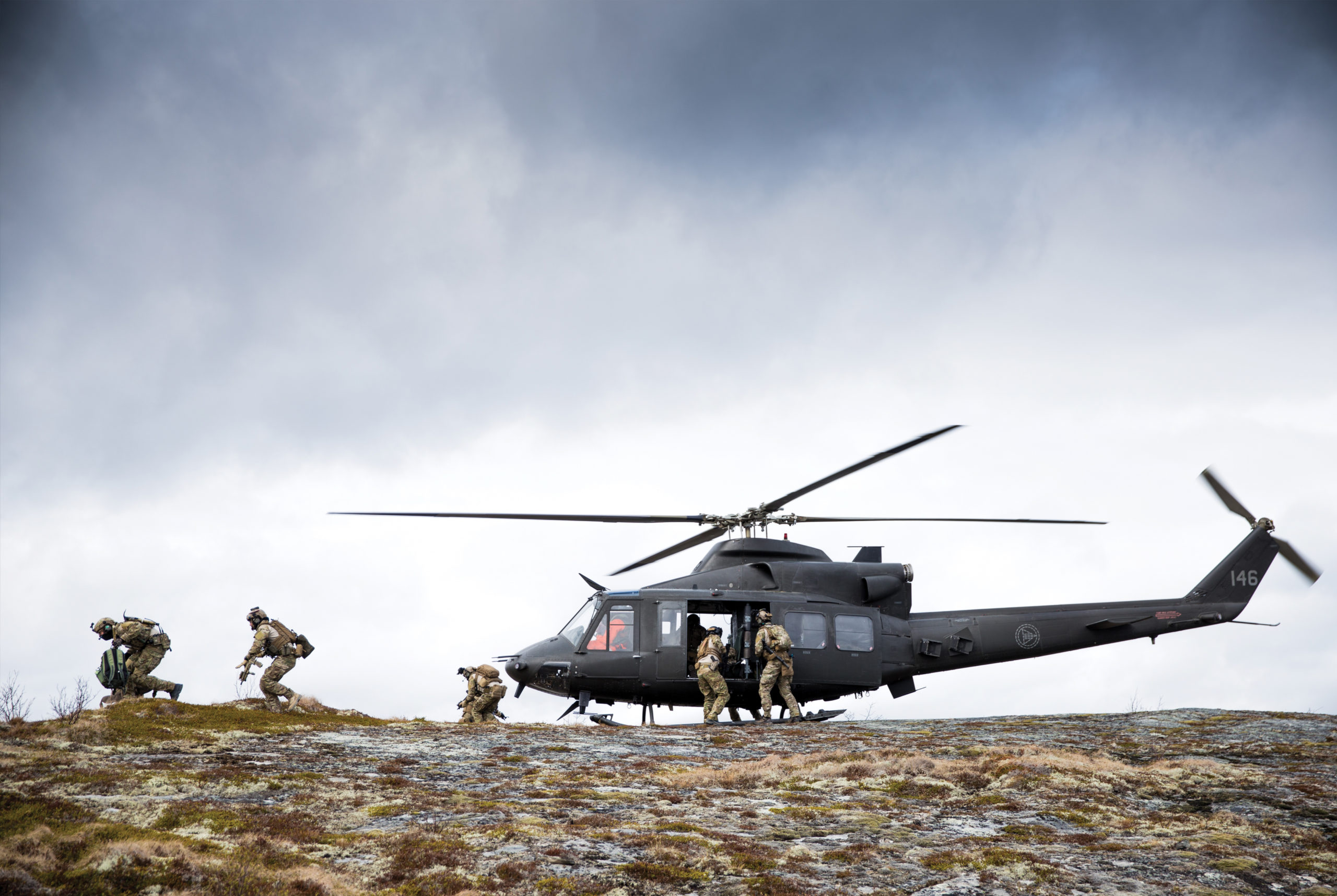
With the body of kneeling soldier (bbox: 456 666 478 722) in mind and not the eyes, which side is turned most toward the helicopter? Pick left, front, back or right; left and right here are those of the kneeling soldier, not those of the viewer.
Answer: back

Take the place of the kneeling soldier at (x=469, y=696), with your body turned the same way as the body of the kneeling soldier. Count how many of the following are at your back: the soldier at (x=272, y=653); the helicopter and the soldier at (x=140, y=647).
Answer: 1

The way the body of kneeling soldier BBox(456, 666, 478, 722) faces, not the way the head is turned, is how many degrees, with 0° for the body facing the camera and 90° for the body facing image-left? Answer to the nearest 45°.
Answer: approximately 90°

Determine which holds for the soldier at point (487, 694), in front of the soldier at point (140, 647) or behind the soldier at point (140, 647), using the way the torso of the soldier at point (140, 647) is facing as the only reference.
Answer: behind

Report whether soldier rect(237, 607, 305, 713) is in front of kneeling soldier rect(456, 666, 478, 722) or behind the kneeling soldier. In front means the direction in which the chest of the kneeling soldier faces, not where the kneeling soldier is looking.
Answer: in front

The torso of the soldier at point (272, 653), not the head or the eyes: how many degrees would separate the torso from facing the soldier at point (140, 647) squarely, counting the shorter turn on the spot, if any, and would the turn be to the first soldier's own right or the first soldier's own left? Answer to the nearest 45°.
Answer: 0° — they already face them

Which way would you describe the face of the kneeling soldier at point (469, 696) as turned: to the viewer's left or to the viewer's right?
to the viewer's left

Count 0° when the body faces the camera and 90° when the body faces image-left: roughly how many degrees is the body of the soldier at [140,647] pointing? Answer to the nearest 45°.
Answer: approximately 90°

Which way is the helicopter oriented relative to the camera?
to the viewer's left

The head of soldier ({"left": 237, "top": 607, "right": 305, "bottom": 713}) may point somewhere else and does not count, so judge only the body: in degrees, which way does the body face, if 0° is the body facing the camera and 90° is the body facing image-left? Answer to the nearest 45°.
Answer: approximately 90°

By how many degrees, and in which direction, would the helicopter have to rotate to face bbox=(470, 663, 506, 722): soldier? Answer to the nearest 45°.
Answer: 0° — it already faces them

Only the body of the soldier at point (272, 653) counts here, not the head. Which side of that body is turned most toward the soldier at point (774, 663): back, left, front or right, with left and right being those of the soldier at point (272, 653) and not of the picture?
back
